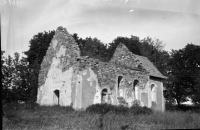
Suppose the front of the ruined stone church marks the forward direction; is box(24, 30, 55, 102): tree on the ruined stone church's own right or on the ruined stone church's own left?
on the ruined stone church's own right

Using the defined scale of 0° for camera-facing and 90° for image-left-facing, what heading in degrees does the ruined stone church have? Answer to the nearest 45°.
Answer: approximately 45°

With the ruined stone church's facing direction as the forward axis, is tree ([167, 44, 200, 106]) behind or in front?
behind

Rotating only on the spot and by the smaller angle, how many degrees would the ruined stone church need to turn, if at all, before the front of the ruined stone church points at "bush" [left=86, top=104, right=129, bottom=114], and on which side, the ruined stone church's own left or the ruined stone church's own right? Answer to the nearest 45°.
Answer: approximately 45° to the ruined stone church's own left

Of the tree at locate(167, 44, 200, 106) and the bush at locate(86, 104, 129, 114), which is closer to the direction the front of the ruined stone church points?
the bush

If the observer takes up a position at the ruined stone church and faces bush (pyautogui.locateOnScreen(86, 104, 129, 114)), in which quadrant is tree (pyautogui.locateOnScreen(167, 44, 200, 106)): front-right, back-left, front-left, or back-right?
back-left
